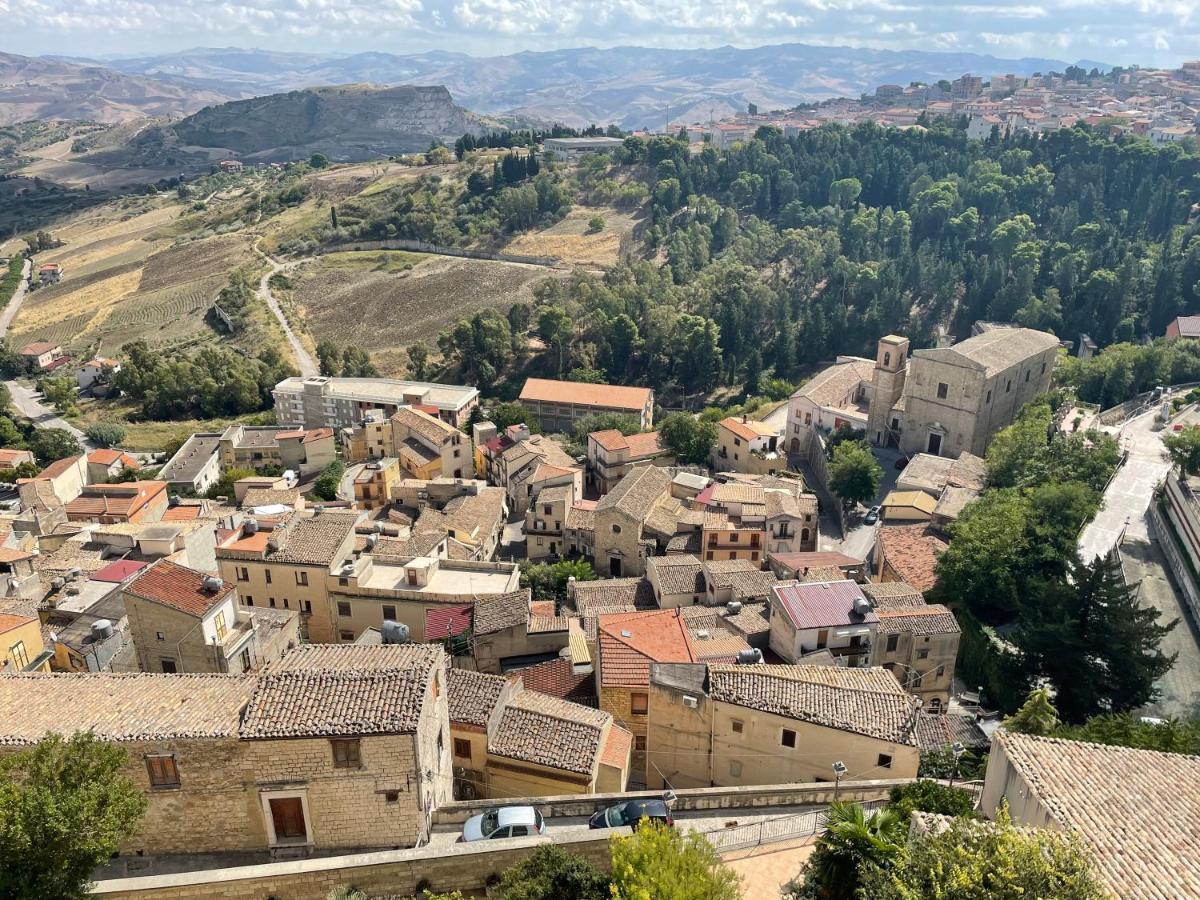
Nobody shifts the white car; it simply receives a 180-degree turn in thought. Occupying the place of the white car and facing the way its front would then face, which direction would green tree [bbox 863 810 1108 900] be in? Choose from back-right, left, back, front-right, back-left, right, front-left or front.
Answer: front-right

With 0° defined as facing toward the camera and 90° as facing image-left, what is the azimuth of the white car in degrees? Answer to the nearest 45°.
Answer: approximately 90°

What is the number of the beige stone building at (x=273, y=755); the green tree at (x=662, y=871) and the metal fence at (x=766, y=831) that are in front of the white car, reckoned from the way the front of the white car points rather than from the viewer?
1

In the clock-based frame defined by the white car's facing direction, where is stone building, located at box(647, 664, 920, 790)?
The stone building is roughly at 5 o'clock from the white car.

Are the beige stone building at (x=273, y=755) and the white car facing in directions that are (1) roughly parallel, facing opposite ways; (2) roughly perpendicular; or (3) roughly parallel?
roughly perpendicular

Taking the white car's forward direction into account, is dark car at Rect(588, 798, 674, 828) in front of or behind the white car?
behind

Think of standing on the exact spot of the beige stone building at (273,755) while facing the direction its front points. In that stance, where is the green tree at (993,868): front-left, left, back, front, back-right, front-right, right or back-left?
front-left

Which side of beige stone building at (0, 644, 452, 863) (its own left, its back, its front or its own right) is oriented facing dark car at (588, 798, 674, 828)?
left

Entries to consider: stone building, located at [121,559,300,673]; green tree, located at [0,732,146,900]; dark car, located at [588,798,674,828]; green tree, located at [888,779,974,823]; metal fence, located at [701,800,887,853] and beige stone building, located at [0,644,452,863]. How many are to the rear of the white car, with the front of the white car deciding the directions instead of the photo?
3

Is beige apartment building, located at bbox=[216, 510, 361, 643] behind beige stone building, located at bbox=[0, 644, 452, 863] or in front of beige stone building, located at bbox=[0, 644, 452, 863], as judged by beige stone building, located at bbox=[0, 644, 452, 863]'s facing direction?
behind

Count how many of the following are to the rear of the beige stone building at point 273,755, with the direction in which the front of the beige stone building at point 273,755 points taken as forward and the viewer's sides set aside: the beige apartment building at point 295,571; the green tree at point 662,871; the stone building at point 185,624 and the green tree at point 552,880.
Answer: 2

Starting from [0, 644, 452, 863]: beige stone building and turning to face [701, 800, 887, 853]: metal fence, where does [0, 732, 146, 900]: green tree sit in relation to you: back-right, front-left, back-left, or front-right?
back-right

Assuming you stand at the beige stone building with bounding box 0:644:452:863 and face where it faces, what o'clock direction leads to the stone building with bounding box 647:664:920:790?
The stone building is roughly at 9 o'clock from the beige stone building.

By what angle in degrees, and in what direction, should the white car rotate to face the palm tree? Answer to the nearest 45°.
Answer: approximately 135° to its left

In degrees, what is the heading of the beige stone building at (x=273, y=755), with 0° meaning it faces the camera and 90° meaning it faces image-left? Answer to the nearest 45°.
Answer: approximately 0°

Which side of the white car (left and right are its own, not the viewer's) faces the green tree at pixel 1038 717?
back
